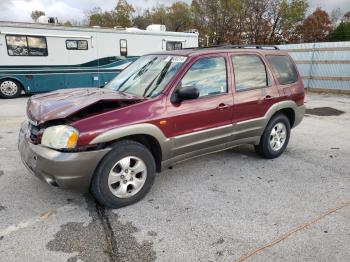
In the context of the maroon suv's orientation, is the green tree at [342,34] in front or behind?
behind

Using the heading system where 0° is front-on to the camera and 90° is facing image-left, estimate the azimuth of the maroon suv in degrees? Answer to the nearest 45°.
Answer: approximately 45°

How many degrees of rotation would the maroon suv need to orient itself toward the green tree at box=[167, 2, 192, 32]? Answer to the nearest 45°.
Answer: approximately 135° to its right

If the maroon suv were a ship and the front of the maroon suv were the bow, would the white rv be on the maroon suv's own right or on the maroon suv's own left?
on the maroon suv's own right

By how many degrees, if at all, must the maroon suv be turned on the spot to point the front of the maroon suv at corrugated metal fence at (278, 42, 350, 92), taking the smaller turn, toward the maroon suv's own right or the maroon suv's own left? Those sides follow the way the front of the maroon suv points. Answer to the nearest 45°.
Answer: approximately 180°

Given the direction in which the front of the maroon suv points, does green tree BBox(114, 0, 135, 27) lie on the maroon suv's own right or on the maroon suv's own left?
on the maroon suv's own right

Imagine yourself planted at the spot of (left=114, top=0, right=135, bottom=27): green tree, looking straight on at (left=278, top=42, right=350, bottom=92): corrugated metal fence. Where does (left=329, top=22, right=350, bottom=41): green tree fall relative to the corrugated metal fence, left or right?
left

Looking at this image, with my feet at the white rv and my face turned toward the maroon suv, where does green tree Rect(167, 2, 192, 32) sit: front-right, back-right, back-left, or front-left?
back-left

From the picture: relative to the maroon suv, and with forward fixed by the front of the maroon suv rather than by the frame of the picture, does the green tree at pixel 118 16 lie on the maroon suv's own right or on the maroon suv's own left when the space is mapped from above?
on the maroon suv's own right
